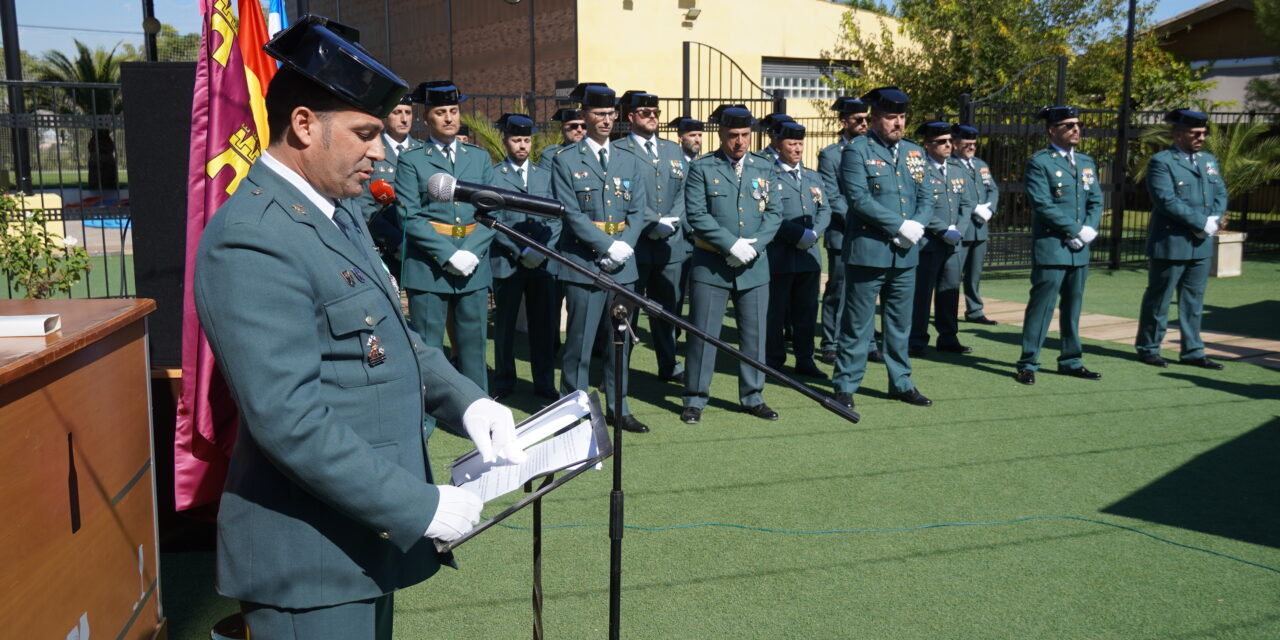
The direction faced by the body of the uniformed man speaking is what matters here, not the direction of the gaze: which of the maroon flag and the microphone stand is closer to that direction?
the microphone stand

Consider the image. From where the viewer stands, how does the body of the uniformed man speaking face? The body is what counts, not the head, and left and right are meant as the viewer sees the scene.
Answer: facing to the right of the viewer

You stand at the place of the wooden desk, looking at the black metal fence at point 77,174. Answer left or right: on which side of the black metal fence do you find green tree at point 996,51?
right

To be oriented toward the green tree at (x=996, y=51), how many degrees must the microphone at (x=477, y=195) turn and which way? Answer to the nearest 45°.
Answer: approximately 135° to its right

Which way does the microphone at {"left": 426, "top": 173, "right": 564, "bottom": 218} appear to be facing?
to the viewer's left

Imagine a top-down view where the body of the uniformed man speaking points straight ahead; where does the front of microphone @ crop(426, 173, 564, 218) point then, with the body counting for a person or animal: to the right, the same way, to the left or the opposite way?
the opposite way

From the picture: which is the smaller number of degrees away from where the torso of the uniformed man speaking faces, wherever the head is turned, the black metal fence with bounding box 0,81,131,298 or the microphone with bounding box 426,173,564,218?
the microphone

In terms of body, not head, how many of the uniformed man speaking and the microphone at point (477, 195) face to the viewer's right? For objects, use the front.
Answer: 1

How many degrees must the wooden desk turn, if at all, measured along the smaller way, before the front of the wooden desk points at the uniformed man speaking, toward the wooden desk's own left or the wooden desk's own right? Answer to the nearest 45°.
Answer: approximately 45° to the wooden desk's own right

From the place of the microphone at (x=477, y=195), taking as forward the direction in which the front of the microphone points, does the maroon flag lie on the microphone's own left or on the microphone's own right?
on the microphone's own right

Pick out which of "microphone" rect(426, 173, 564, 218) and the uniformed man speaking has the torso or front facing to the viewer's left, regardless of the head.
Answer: the microphone

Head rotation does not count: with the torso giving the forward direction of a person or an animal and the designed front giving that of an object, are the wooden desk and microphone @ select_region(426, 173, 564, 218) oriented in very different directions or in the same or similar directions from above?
very different directions

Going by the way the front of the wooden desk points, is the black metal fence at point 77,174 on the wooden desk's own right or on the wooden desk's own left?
on the wooden desk's own left

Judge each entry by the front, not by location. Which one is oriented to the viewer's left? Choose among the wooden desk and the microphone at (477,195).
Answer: the microphone
